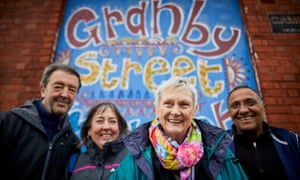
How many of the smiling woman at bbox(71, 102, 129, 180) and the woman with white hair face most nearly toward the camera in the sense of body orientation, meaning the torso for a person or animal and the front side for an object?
2

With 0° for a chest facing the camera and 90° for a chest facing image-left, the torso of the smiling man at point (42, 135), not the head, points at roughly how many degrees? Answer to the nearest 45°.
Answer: approximately 315°

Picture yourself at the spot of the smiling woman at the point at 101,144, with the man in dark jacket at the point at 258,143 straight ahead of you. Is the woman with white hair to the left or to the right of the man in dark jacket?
right

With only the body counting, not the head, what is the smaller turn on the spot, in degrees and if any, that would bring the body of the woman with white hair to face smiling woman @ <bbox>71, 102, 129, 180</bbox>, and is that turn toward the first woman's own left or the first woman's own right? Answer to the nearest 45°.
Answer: approximately 135° to the first woman's own right

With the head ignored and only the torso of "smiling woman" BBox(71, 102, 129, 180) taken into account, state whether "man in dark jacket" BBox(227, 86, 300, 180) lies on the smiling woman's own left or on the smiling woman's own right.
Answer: on the smiling woman's own left

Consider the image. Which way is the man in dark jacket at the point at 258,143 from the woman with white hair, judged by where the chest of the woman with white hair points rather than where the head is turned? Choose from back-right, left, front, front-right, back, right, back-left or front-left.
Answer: back-left

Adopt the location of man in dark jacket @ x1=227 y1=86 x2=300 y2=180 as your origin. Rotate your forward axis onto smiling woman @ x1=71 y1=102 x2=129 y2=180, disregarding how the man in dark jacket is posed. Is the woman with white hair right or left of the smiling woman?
left

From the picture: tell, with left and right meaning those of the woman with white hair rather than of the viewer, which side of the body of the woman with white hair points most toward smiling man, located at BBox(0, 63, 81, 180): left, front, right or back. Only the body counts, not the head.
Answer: right
